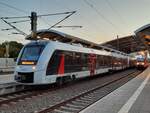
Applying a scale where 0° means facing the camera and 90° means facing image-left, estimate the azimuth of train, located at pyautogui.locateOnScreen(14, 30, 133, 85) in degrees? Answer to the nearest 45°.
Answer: approximately 45°
